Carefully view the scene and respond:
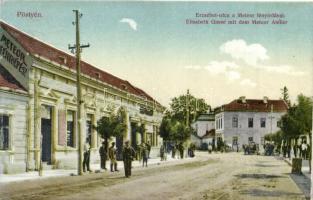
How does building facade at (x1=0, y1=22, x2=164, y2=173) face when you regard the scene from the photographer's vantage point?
facing the viewer and to the right of the viewer

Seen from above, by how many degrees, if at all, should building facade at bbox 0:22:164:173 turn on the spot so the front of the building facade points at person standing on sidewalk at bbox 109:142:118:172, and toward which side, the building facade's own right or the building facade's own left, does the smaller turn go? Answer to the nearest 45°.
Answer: approximately 90° to the building facade's own left

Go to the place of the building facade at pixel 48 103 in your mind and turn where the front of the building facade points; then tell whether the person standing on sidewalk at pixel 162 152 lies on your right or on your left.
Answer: on your left

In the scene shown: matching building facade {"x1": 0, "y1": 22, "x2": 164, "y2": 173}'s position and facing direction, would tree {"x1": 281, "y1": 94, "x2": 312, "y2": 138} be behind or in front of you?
in front

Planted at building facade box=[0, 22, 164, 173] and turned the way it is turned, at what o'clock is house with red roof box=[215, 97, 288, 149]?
The house with red roof is roughly at 10 o'clock from the building facade.

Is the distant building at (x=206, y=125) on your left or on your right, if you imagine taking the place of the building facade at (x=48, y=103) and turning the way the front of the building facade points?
on your left
